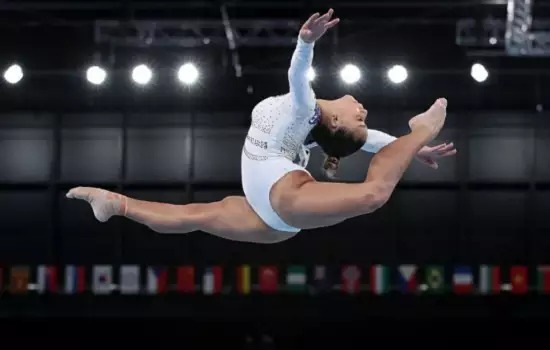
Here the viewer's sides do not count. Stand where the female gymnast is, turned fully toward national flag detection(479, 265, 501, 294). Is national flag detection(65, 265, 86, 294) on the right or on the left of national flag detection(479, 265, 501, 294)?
left

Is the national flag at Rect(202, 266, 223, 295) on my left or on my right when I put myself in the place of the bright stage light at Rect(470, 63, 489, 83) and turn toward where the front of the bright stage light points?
on my right

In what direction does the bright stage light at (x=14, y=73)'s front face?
toward the camera

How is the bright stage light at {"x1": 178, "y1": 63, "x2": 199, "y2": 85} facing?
toward the camera

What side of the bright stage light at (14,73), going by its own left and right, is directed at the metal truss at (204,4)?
left

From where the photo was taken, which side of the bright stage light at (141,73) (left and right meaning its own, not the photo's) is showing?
front
